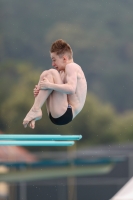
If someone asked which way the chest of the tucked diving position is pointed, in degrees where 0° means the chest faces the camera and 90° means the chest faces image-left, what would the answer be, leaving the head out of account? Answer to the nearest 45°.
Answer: approximately 90°
